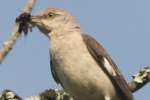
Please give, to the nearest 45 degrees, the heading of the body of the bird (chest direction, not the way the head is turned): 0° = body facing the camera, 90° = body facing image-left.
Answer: approximately 45°
